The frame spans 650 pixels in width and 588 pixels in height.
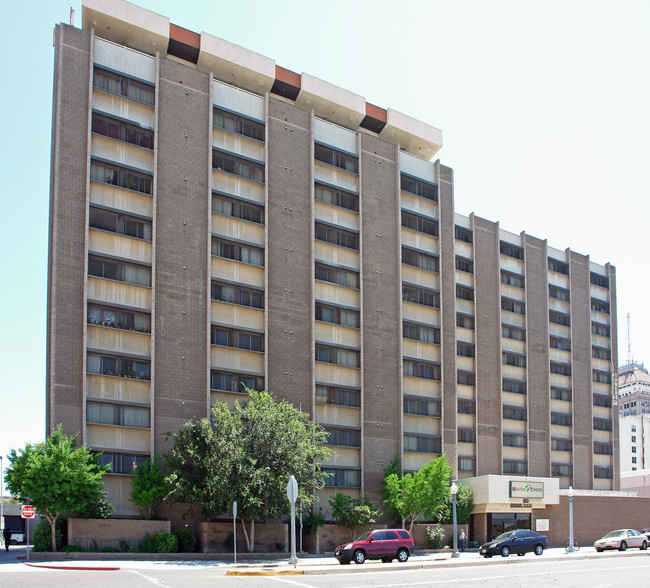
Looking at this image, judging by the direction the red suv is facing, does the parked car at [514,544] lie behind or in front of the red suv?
behind

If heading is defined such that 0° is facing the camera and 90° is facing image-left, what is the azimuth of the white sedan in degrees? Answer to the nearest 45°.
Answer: approximately 45°

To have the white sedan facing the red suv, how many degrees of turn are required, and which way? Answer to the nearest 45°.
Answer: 0° — it already faces it

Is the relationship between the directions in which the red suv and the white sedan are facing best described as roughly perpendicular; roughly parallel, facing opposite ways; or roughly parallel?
roughly parallel

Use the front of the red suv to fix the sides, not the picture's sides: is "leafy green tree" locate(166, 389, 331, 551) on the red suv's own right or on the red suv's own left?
on the red suv's own right

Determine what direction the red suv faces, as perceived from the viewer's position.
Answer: facing the viewer and to the left of the viewer

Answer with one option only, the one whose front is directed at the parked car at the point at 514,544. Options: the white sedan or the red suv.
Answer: the white sedan

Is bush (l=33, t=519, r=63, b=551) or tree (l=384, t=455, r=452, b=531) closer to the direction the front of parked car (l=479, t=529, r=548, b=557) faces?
the bush

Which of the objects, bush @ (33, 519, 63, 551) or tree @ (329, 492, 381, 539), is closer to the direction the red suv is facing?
the bush

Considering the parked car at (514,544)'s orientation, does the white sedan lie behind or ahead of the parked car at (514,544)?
behind

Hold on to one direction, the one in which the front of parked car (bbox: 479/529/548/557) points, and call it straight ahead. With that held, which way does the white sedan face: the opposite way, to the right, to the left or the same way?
the same way
